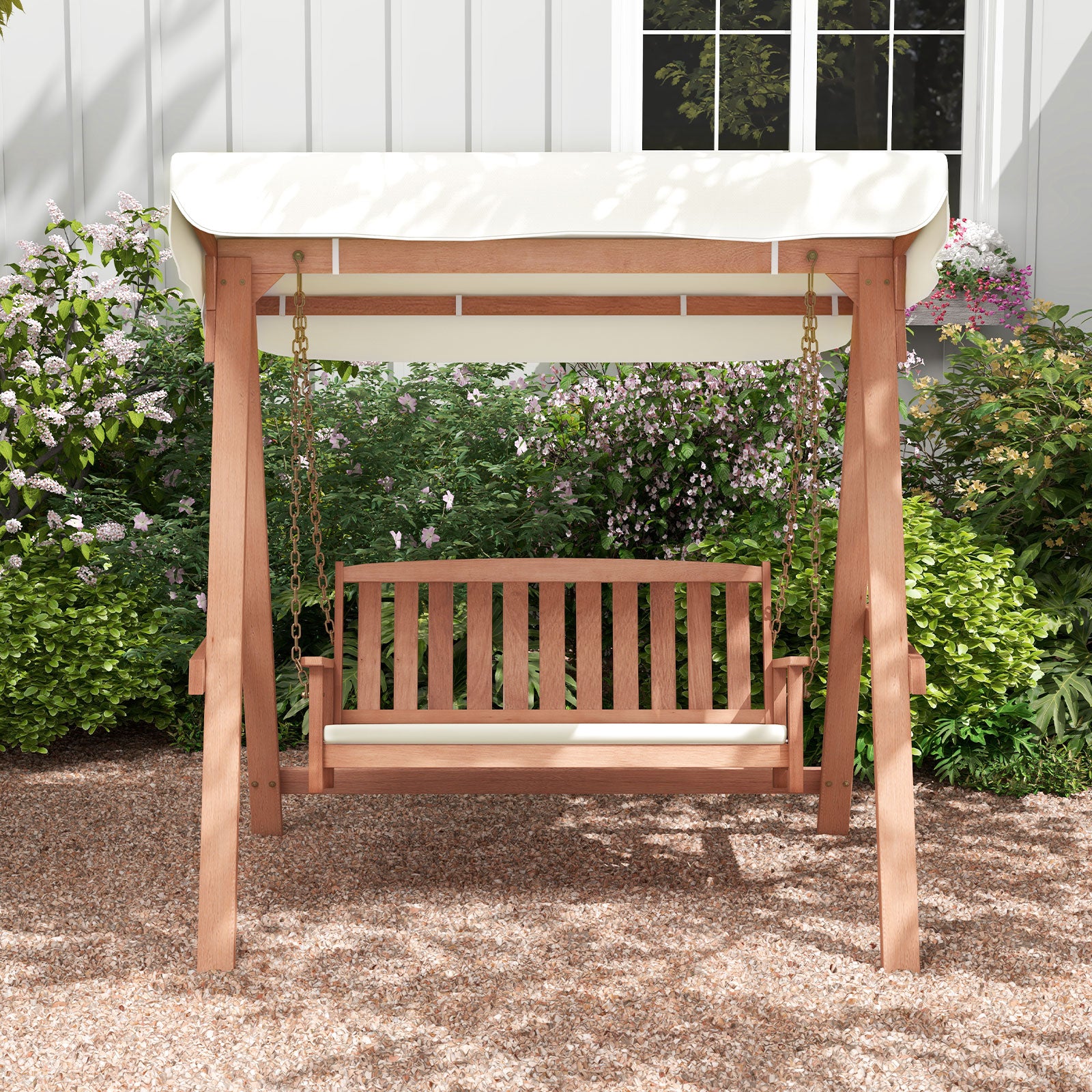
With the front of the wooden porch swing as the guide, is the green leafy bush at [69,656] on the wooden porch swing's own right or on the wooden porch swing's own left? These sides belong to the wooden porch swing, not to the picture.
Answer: on the wooden porch swing's own right

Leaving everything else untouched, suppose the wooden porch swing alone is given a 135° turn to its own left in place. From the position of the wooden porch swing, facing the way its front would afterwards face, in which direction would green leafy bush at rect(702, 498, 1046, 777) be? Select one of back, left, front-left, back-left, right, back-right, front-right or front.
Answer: front

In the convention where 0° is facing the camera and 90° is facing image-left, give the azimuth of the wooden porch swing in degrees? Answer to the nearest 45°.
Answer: approximately 0°

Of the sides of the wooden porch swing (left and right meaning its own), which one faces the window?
back

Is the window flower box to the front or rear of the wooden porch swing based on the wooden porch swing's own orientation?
to the rear

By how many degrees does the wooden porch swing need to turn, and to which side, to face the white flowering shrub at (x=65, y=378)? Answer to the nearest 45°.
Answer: approximately 135° to its right

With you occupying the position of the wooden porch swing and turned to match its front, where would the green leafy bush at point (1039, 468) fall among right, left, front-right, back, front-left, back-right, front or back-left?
back-left
